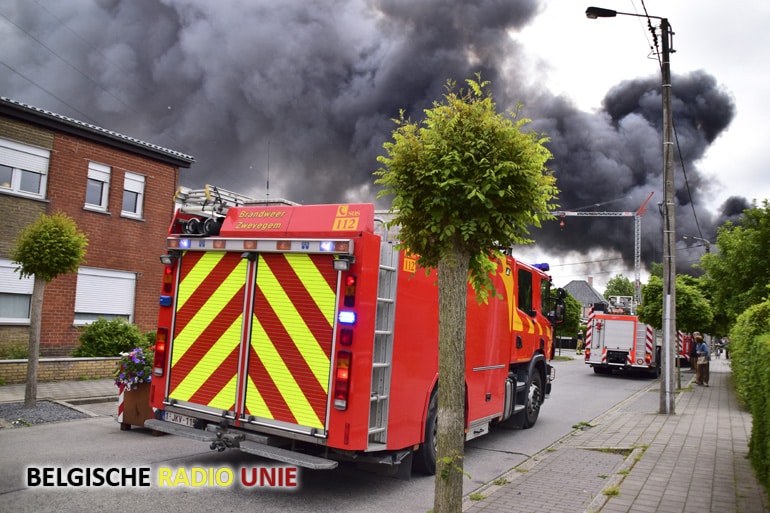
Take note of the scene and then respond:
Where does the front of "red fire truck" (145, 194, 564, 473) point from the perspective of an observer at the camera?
facing away from the viewer and to the right of the viewer

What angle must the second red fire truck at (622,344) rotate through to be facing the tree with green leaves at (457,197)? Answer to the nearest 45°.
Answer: approximately 180°

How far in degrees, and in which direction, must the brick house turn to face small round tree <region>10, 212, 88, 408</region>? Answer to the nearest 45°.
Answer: approximately 45° to its right

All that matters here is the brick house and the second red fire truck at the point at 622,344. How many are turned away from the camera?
1

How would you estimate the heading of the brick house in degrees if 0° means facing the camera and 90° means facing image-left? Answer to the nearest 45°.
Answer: approximately 315°

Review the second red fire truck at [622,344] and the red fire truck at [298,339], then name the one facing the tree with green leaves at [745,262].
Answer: the red fire truck

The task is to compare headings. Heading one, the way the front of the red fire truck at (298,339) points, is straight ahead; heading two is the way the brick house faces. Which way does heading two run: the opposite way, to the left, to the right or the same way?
to the right

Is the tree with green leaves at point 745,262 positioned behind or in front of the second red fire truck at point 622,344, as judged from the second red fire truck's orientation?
behind

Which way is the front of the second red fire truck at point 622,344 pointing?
away from the camera

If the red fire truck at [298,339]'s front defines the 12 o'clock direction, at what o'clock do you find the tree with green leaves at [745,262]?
The tree with green leaves is roughly at 12 o'clock from the red fire truck.

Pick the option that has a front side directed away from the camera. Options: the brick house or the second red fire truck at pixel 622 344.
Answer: the second red fire truck

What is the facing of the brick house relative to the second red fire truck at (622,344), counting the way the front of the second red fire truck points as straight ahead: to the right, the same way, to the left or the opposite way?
to the right
